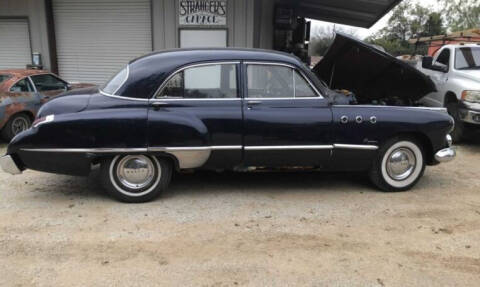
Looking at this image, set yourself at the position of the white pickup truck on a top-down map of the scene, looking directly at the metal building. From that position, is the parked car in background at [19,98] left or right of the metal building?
left

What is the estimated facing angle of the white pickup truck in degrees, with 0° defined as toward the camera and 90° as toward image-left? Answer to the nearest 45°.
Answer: approximately 315°

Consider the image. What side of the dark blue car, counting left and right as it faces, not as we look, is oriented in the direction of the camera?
right

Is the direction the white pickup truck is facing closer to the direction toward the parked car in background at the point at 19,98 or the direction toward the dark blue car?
the dark blue car

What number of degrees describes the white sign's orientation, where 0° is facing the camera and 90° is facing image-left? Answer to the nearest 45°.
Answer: approximately 0°

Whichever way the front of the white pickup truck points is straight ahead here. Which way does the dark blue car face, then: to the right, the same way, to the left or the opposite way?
to the left

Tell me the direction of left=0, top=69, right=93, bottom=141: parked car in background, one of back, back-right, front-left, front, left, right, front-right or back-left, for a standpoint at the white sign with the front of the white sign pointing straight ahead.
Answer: front-right

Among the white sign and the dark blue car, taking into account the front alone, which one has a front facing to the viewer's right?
the dark blue car

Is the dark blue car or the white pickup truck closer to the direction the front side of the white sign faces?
the dark blue car

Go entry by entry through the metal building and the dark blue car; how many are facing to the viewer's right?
1

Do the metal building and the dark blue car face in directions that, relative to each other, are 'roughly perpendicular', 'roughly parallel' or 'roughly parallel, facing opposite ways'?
roughly perpendicular
